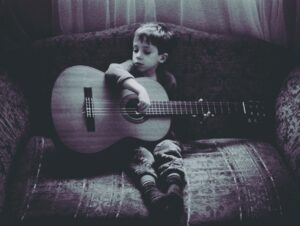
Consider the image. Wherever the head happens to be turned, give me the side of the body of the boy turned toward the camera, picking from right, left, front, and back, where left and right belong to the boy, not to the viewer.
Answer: front
